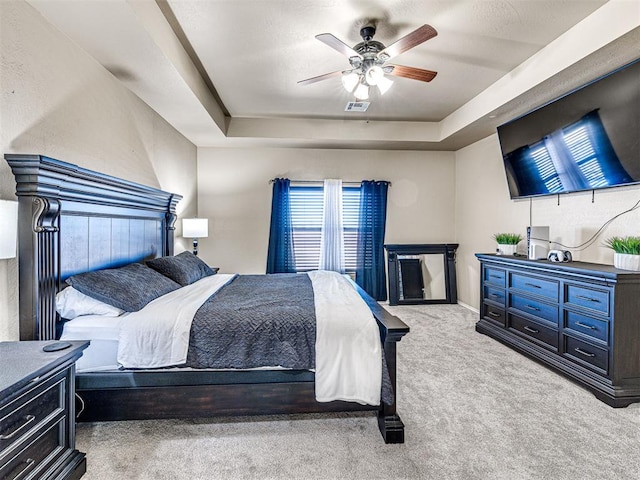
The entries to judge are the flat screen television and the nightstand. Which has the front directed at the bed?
the flat screen television

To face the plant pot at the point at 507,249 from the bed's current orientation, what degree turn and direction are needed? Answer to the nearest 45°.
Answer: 0° — it already faces it

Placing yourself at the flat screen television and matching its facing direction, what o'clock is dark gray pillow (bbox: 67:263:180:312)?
The dark gray pillow is roughly at 12 o'clock from the flat screen television.

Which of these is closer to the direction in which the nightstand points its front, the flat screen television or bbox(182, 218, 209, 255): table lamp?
the flat screen television

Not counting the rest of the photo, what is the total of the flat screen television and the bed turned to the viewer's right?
1

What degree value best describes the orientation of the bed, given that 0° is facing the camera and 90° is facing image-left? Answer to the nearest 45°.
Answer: approximately 270°

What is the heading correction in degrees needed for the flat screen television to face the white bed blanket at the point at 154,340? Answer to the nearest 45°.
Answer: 0° — it already faces it

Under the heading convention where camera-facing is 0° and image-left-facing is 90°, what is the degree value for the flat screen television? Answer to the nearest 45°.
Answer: approximately 45°

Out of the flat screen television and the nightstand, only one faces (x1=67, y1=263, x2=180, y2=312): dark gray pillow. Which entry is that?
the flat screen television

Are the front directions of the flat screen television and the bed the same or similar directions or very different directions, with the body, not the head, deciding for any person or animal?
very different directions
